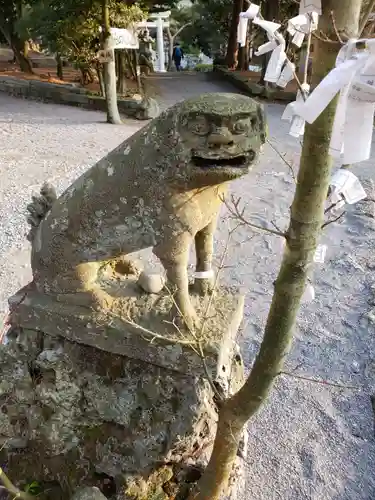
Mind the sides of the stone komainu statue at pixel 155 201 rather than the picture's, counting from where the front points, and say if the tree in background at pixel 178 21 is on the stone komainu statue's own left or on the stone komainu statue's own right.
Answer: on the stone komainu statue's own left

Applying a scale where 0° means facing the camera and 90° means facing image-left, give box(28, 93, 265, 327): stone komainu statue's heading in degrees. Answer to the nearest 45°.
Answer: approximately 315°

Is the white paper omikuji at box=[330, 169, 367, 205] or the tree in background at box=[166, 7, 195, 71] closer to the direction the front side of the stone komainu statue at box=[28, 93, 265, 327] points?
the white paper omikuji

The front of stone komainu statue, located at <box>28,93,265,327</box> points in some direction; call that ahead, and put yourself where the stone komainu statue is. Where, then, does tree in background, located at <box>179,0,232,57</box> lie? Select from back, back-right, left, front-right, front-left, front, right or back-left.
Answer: back-left

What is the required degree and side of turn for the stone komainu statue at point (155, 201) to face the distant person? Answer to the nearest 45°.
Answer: approximately 135° to its left

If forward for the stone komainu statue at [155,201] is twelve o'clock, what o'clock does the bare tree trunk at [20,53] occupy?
The bare tree trunk is roughly at 7 o'clock from the stone komainu statue.

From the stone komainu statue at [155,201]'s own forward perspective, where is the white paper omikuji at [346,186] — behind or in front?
in front
